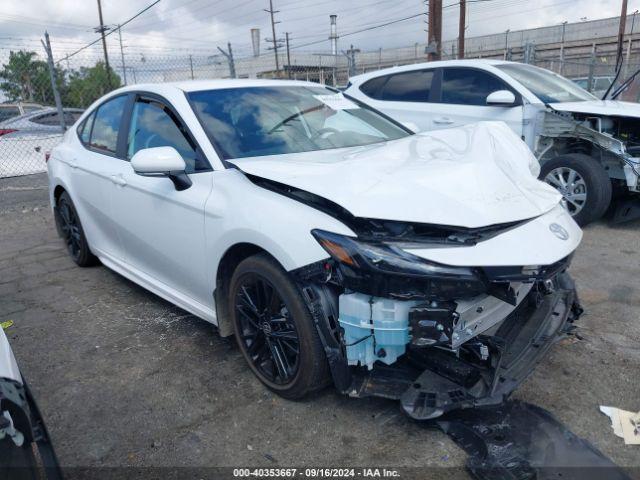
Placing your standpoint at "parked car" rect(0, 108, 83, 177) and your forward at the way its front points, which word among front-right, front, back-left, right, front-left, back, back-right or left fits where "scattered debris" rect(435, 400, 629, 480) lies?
right

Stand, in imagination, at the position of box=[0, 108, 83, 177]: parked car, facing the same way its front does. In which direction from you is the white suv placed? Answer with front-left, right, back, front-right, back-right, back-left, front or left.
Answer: front-right

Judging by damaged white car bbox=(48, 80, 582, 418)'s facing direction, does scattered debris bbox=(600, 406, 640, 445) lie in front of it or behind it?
in front

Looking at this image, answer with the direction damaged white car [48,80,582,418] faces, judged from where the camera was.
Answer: facing the viewer and to the right of the viewer

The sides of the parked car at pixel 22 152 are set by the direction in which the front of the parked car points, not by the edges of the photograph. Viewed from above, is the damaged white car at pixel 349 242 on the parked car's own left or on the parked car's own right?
on the parked car's own right

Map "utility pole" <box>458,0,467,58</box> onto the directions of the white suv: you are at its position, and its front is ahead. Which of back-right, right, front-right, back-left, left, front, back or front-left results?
back-left

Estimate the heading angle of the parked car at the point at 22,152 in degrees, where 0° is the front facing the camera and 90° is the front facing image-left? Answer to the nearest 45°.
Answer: approximately 270°

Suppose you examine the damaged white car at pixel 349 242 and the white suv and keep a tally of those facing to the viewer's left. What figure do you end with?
0

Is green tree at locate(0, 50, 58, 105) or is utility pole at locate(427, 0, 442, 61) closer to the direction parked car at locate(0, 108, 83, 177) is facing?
the utility pole

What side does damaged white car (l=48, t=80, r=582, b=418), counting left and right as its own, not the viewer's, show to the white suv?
left

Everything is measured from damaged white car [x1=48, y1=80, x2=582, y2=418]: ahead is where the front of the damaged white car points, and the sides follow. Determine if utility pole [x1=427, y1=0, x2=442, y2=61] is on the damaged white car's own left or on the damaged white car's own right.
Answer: on the damaged white car's own left

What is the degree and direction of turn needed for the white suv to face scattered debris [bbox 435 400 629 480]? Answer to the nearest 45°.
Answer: approximately 45° to its right

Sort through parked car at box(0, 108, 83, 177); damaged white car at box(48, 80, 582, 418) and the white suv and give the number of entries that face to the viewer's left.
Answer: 0

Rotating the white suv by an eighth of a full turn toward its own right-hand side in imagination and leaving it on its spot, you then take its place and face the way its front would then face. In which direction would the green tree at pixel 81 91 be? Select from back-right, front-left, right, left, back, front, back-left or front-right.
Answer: back-right

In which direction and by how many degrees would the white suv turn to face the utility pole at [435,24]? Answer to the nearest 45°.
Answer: approximately 135° to its left

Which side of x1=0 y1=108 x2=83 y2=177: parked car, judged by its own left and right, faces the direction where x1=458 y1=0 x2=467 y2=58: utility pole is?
front
